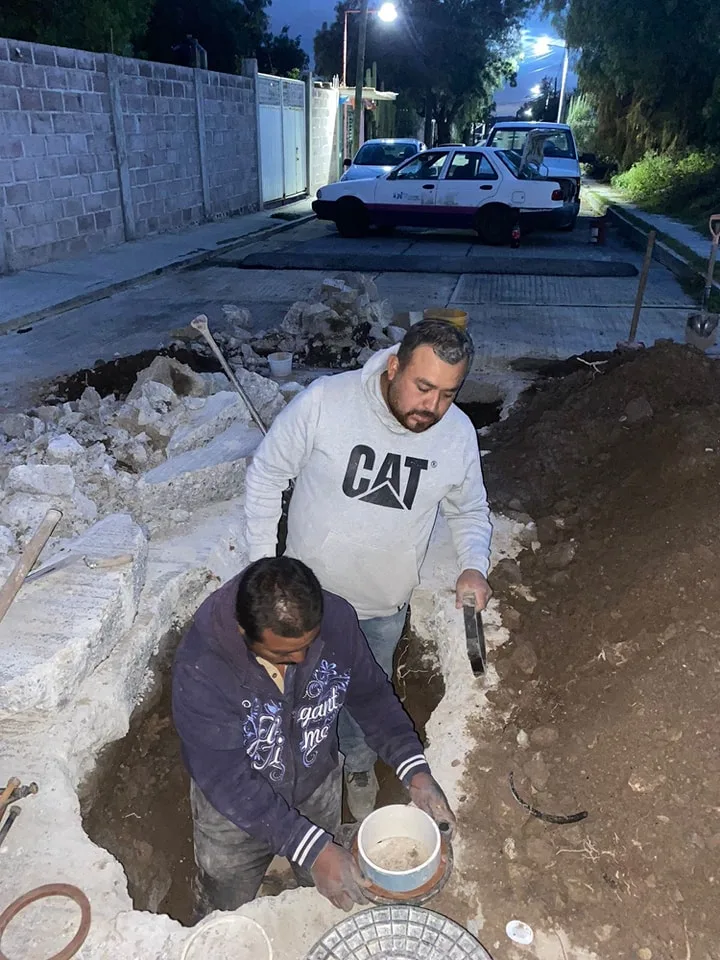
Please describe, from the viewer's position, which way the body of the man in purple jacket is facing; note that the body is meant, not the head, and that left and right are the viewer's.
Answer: facing the viewer and to the right of the viewer

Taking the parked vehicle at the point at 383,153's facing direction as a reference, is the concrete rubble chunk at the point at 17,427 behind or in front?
in front

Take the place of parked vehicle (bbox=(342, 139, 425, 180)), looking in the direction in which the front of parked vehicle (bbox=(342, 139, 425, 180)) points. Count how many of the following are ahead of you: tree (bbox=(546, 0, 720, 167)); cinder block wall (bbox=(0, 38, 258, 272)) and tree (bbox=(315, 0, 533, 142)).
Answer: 1

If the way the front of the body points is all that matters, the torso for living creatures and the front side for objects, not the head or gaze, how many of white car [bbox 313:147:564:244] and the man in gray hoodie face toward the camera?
1

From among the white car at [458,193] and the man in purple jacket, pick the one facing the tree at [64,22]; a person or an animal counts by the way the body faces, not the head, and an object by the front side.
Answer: the white car

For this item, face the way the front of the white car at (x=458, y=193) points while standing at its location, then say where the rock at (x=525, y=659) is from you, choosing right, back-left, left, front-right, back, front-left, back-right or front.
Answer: left

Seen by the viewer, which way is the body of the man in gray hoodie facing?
toward the camera

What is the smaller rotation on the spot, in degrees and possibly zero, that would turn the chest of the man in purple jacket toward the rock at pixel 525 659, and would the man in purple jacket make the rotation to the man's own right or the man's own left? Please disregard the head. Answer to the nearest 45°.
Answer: approximately 90° to the man's own left

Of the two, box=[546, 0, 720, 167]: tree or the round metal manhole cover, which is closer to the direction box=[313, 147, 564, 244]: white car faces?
the round metal manhole cover

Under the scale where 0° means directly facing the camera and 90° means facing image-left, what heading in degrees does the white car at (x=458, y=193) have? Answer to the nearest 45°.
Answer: approximately 90°

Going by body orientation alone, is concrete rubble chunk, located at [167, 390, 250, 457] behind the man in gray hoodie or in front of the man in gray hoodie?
behind

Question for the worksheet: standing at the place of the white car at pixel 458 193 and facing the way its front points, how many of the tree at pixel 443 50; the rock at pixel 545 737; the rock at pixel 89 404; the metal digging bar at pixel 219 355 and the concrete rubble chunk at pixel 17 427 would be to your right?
1

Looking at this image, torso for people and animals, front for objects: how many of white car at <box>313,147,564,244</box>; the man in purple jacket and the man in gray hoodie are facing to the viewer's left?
1

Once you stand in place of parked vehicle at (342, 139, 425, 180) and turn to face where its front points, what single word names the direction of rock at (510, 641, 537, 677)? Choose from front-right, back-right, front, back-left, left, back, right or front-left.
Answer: front-left
